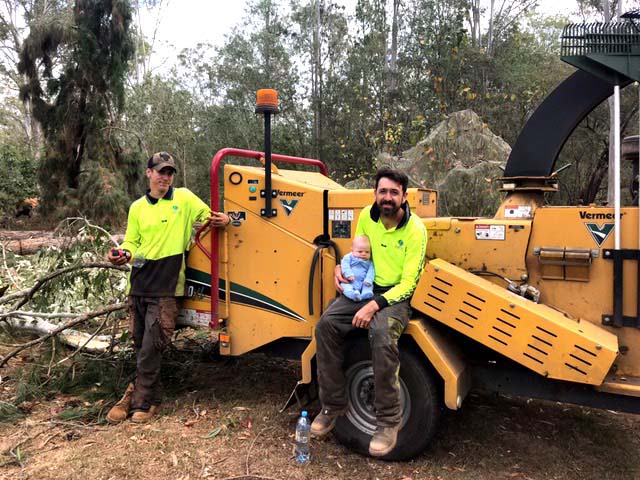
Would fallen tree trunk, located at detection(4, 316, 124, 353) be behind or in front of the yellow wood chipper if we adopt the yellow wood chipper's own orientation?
behind

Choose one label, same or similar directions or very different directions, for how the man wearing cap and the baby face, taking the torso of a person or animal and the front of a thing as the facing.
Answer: same or similar directions

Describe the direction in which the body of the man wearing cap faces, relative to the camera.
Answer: toward the camera

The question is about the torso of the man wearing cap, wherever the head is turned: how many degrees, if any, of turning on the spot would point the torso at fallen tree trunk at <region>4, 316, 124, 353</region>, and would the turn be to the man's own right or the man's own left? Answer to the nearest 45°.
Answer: approximately 135° to the man's own right

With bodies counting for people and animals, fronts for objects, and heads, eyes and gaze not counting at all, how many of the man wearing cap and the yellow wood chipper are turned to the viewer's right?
1

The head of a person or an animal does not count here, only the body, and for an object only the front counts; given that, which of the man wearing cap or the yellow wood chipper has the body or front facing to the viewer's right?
the yellow wood chipper

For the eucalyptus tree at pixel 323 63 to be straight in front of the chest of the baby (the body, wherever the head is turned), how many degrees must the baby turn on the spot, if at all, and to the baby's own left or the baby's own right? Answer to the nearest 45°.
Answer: approximately 180°

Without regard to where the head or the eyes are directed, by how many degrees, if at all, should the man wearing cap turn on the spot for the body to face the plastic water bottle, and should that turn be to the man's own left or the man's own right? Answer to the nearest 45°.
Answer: approximately 45° to the man's own left

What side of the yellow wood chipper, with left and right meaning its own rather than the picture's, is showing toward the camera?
right

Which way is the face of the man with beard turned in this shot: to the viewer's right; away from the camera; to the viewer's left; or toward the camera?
toward the camera
